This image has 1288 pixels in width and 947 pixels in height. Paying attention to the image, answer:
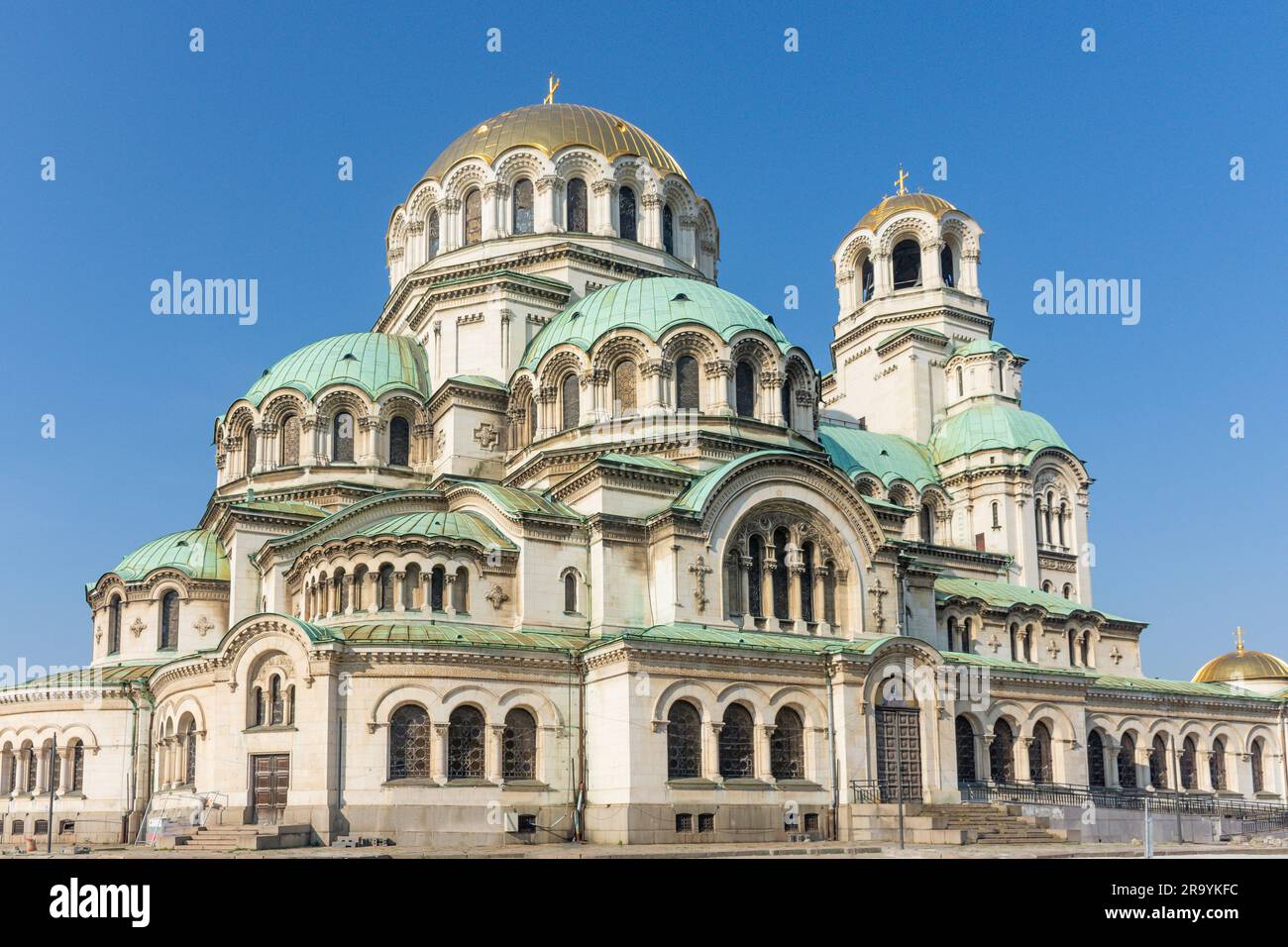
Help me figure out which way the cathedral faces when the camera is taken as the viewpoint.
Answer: facing away from the viewer and to the right of the viewer
